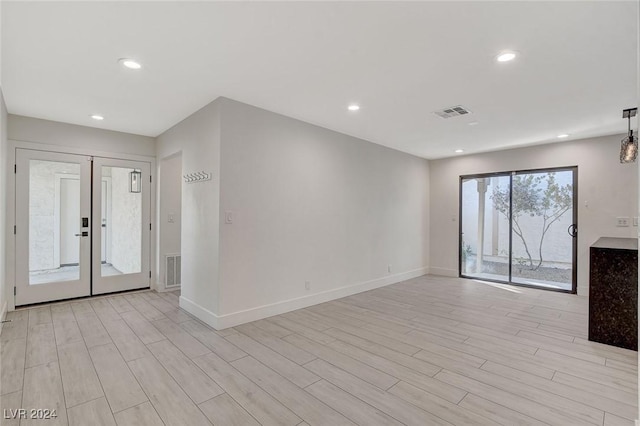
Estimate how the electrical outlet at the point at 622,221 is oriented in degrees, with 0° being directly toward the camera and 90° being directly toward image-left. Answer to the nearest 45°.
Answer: approximately 0°

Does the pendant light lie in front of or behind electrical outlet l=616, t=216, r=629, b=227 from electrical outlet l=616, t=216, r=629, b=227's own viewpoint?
in front

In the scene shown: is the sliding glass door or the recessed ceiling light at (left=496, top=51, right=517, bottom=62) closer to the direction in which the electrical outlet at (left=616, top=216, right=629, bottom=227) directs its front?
the recessed ceiling light

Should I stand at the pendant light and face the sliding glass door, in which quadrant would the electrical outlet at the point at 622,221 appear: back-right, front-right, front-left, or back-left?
front-right

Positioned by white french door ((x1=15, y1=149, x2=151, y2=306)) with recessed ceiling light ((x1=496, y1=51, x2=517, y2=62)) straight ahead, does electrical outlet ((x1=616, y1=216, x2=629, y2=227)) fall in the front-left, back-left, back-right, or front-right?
front-left

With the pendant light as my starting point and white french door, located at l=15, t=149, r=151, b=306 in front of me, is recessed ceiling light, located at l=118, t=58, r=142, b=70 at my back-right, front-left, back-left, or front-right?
front-left

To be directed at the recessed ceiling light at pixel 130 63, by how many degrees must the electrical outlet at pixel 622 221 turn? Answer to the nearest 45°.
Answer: approximately 45° to its right

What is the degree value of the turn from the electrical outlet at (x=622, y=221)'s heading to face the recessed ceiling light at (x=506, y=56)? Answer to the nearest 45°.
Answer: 0° — it already faces it

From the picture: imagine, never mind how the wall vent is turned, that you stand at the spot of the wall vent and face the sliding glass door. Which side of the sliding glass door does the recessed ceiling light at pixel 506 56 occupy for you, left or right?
right

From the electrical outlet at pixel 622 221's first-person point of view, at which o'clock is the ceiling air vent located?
The ceiling air vent is roughly at 1 o'clock from the electrical outlet.

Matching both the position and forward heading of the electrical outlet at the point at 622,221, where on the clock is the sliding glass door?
The sliding glass door is roughly at 3 o'clock from the electrical outlet.

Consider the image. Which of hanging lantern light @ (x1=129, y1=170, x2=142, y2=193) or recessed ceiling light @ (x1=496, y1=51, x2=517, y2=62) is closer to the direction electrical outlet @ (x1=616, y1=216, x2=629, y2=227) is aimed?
the recessed ceiling light

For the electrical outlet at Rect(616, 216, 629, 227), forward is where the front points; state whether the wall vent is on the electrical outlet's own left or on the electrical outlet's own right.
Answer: on the electrical outlet's own right

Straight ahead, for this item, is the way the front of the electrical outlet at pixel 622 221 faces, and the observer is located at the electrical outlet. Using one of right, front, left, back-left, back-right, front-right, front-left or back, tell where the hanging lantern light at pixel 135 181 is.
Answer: front-right
